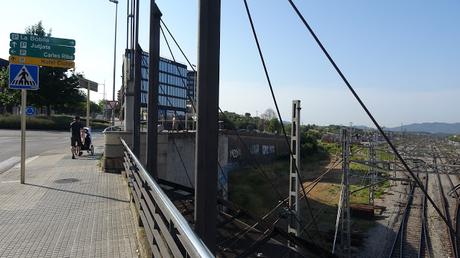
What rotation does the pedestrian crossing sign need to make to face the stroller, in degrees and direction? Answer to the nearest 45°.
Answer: approximately 180°

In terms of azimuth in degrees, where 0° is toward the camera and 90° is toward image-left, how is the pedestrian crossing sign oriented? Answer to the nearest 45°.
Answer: approximately 0°

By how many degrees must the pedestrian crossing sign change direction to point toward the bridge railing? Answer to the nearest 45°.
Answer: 0° — it already faces it

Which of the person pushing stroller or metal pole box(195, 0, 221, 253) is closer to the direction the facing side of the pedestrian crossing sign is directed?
the metal pole

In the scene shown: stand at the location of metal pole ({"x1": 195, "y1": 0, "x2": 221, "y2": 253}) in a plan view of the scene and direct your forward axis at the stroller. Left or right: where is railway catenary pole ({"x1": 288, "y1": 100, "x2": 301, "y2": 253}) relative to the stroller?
right

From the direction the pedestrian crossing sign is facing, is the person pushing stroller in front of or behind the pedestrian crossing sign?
behind

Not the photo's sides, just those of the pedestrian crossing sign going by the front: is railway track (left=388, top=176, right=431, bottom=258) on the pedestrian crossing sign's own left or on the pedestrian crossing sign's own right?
on the pedestrian crossing sign's own left

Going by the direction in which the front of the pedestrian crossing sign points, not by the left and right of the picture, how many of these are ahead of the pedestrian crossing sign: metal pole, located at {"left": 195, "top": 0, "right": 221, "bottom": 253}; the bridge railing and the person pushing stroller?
2

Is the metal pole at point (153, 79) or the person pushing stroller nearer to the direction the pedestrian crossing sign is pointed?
the metal pole

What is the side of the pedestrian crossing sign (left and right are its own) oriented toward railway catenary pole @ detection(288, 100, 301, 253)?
left
